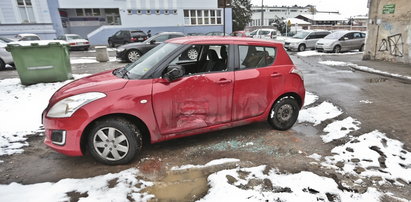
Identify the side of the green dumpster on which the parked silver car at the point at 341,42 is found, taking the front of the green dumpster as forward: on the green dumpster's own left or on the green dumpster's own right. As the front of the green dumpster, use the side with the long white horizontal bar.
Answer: on the green dumpster's own left

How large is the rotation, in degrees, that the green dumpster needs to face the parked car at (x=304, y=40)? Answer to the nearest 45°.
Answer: approximately 90° to its left

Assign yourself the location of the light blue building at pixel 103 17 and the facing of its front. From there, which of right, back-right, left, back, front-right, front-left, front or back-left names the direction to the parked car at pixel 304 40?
front-left

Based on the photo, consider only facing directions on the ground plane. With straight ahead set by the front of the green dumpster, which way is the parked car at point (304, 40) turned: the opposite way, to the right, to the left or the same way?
to the right

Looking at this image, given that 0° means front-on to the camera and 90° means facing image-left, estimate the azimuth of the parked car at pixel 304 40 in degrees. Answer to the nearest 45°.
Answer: approximately 45°

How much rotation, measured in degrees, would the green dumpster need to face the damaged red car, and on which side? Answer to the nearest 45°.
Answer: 0° — it already faces it

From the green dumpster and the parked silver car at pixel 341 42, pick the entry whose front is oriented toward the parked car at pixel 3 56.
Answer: the parked silver car

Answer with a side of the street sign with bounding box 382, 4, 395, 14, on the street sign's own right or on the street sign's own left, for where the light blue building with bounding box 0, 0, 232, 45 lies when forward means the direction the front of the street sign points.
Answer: on the street sign's own right

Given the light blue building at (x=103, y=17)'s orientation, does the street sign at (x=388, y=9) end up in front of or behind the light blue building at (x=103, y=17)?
in front

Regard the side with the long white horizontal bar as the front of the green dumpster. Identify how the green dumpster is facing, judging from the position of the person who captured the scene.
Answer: facing the viewer

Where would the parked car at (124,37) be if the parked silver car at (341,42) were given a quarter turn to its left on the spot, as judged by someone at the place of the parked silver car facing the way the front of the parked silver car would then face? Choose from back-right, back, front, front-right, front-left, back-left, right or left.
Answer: back-right

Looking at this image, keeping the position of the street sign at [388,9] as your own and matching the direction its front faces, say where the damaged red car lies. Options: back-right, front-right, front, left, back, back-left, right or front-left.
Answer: front

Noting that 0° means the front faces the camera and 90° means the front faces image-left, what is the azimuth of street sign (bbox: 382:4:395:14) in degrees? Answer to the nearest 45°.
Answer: approximately 0°

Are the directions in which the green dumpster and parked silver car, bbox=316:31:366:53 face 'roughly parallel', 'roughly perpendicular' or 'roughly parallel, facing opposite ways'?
roughly perpendicular

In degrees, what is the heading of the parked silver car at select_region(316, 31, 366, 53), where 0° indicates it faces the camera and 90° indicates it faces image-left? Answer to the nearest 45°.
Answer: approximately 45°
